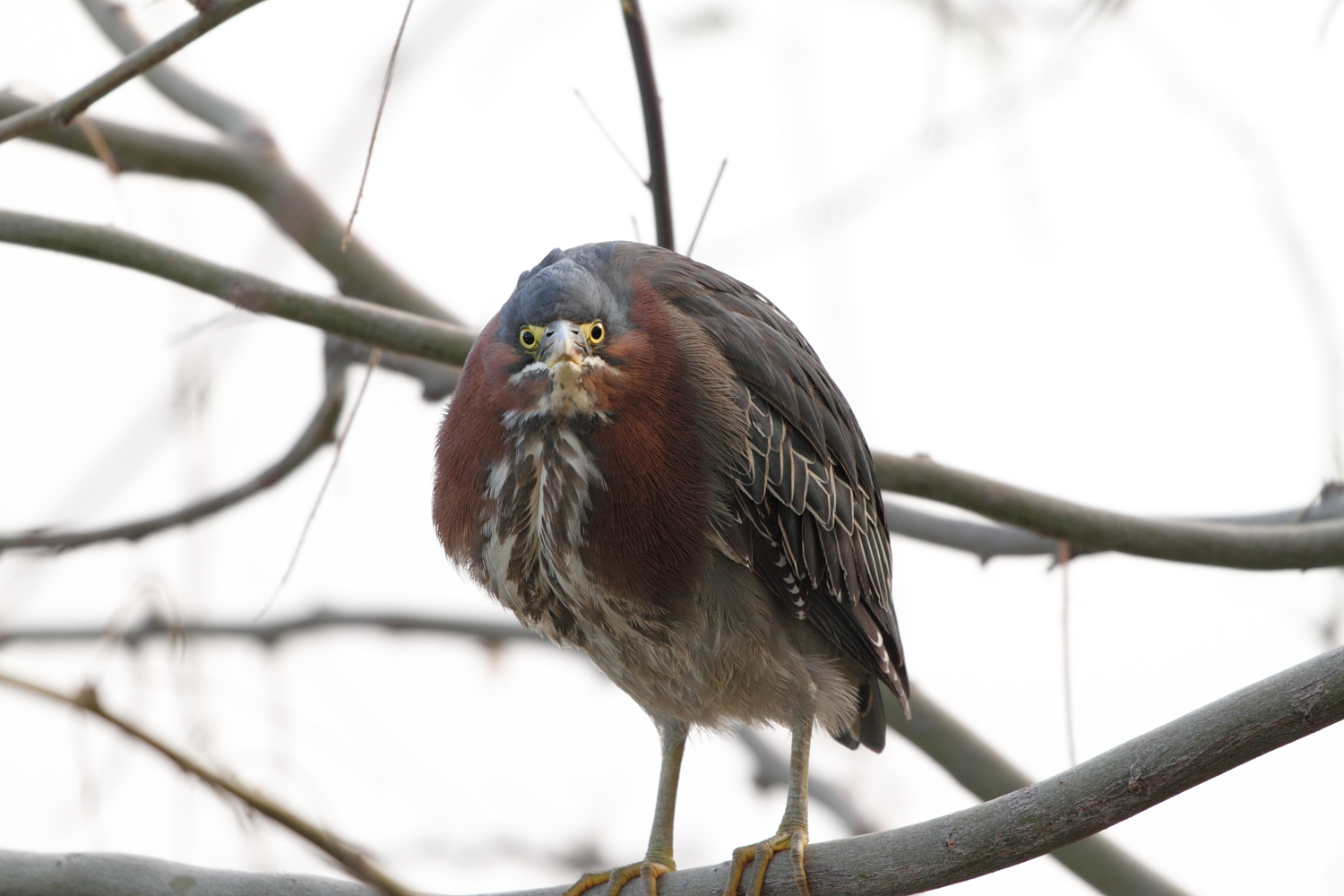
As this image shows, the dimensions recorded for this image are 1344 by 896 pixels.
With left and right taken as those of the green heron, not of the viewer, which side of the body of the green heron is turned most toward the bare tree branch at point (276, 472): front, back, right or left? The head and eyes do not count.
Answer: right

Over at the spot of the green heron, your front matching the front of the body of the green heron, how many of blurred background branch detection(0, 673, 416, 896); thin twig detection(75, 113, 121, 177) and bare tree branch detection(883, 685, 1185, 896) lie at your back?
1

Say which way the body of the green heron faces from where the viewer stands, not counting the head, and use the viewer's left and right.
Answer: facing the viewer and to the left of the viewer

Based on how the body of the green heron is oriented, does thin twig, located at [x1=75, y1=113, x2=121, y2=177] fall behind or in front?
in front

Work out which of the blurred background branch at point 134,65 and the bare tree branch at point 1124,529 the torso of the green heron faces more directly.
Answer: the blurred background branch
